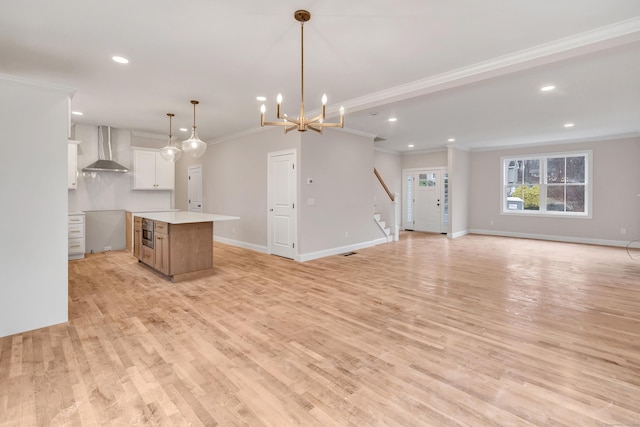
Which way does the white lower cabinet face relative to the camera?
toward the camera

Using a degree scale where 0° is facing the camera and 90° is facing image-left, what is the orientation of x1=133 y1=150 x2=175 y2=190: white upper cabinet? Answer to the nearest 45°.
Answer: approximately 0°

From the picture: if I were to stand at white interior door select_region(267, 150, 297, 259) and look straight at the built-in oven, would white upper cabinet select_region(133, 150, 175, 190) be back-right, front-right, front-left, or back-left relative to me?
front-right

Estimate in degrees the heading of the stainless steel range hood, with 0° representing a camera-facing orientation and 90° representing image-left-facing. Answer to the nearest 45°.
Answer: approximately 0°

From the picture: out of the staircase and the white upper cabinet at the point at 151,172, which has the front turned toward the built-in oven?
the white upper cabinet

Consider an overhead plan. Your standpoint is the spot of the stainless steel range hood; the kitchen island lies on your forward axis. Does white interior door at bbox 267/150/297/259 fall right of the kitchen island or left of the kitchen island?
left

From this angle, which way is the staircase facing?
to the viewer's right

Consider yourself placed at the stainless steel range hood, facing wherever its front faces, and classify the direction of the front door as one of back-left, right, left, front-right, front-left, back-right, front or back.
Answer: left
